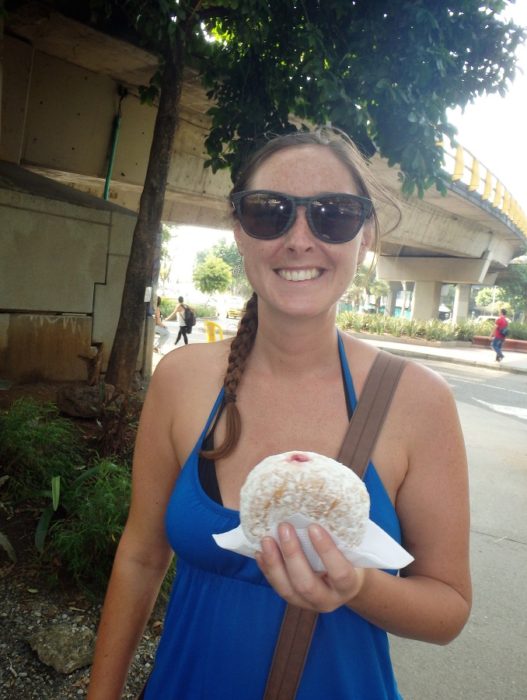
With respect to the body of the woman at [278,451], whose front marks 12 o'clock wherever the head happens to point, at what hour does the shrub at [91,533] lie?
The shrub is roughly at 5 o'clock from the woman.

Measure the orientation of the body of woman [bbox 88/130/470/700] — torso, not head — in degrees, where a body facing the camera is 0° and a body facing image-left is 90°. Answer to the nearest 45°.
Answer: approximately 0°

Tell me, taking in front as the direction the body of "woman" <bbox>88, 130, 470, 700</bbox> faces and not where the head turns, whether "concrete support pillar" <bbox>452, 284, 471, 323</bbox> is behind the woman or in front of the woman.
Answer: behind

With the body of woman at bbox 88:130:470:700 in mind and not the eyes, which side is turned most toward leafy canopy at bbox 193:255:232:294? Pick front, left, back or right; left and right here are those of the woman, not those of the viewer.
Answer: back

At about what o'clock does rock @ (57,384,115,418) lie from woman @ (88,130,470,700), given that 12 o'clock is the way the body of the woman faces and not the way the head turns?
The rock is roughly at 5 o'clock from the woman.

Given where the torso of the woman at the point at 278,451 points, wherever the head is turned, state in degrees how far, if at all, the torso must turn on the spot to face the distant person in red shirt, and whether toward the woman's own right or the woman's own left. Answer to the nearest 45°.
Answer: approximately 180°

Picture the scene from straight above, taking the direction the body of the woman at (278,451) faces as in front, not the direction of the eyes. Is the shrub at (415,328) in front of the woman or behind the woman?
behind

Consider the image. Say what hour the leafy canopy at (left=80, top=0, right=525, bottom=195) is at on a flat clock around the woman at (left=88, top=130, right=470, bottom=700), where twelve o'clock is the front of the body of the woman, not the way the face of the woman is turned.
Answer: The leafy canopy is roughly at 6 o'clock from the woman.

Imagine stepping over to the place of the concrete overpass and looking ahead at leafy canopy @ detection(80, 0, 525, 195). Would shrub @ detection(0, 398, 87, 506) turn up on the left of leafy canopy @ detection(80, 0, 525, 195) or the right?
right

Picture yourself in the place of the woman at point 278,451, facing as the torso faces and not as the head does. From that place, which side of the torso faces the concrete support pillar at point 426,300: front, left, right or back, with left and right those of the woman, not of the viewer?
back
